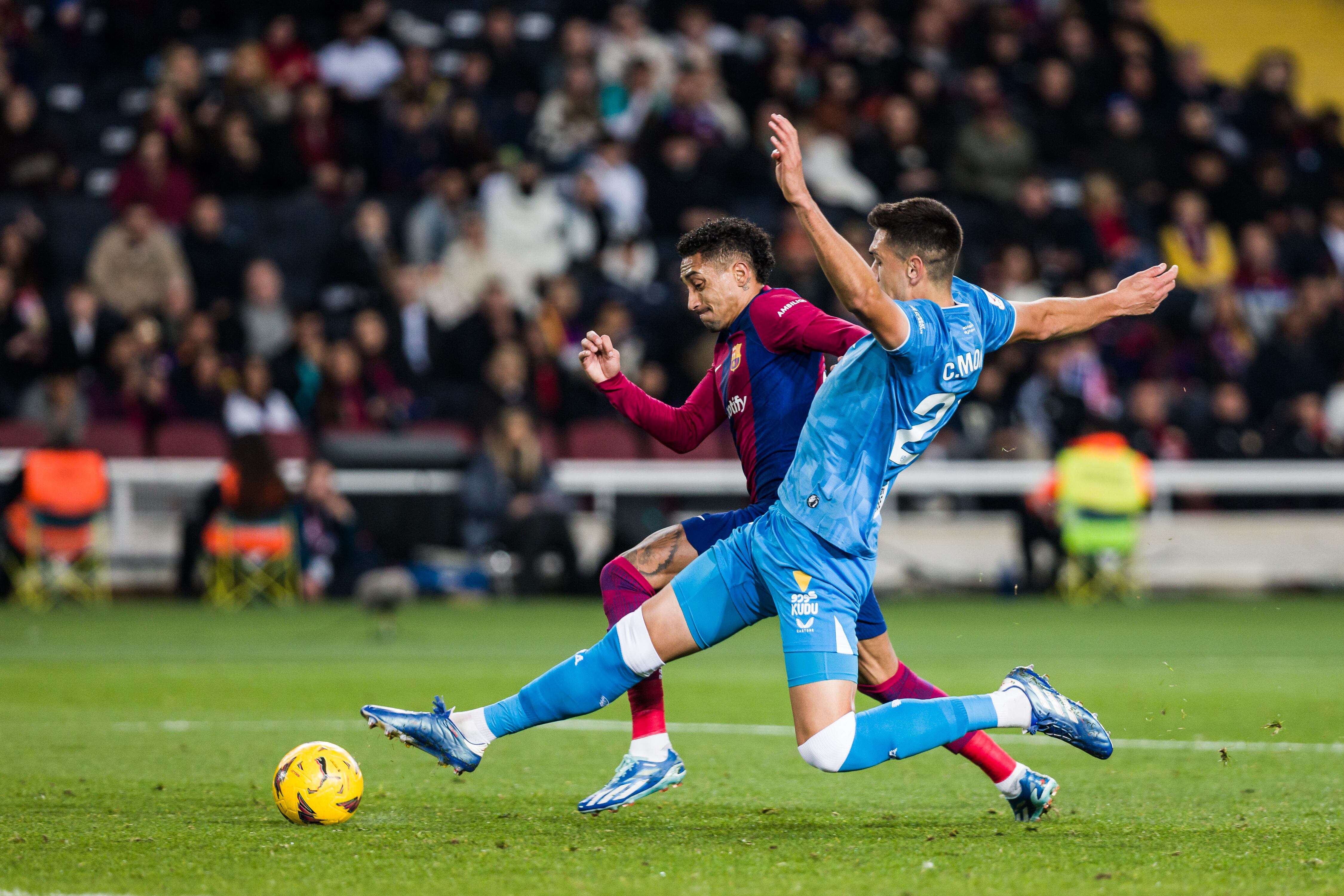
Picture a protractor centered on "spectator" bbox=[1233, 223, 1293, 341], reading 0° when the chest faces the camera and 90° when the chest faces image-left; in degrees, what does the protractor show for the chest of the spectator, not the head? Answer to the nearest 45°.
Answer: approximately 0°

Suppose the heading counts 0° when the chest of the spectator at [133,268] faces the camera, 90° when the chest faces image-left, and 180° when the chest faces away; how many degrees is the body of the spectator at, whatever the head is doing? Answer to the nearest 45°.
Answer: approximately 0°

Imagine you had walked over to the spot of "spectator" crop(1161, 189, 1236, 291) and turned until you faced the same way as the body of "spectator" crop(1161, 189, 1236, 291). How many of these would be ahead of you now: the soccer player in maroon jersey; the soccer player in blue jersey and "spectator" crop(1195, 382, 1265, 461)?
3

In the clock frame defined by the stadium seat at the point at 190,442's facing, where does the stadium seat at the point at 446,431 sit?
the stadium seat at the point at 446,431 is roughly at 9 o'clock from the stadium seat at the point at 190,442.

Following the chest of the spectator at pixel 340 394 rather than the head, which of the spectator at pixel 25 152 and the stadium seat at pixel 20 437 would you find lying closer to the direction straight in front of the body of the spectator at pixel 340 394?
the stadium seat
